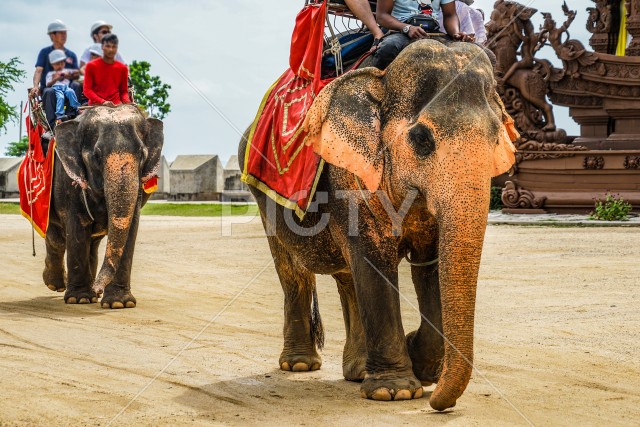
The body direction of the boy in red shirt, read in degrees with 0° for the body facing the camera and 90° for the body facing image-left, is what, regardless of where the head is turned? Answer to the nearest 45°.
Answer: approximately 0°

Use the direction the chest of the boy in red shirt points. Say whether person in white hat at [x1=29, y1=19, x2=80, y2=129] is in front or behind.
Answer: behind

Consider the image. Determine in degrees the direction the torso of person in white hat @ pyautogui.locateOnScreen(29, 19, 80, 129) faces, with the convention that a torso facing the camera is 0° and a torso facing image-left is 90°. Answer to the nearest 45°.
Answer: approximately 0°

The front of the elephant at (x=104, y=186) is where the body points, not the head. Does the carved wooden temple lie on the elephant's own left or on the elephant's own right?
on the elephant's own left

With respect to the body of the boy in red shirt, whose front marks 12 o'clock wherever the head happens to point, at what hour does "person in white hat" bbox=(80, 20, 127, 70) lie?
The person in white hat is roughly at 6 o'clock from the boy in red shirt.

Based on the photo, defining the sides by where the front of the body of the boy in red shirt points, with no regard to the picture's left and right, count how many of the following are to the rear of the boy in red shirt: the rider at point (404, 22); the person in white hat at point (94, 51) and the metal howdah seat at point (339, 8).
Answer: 1
